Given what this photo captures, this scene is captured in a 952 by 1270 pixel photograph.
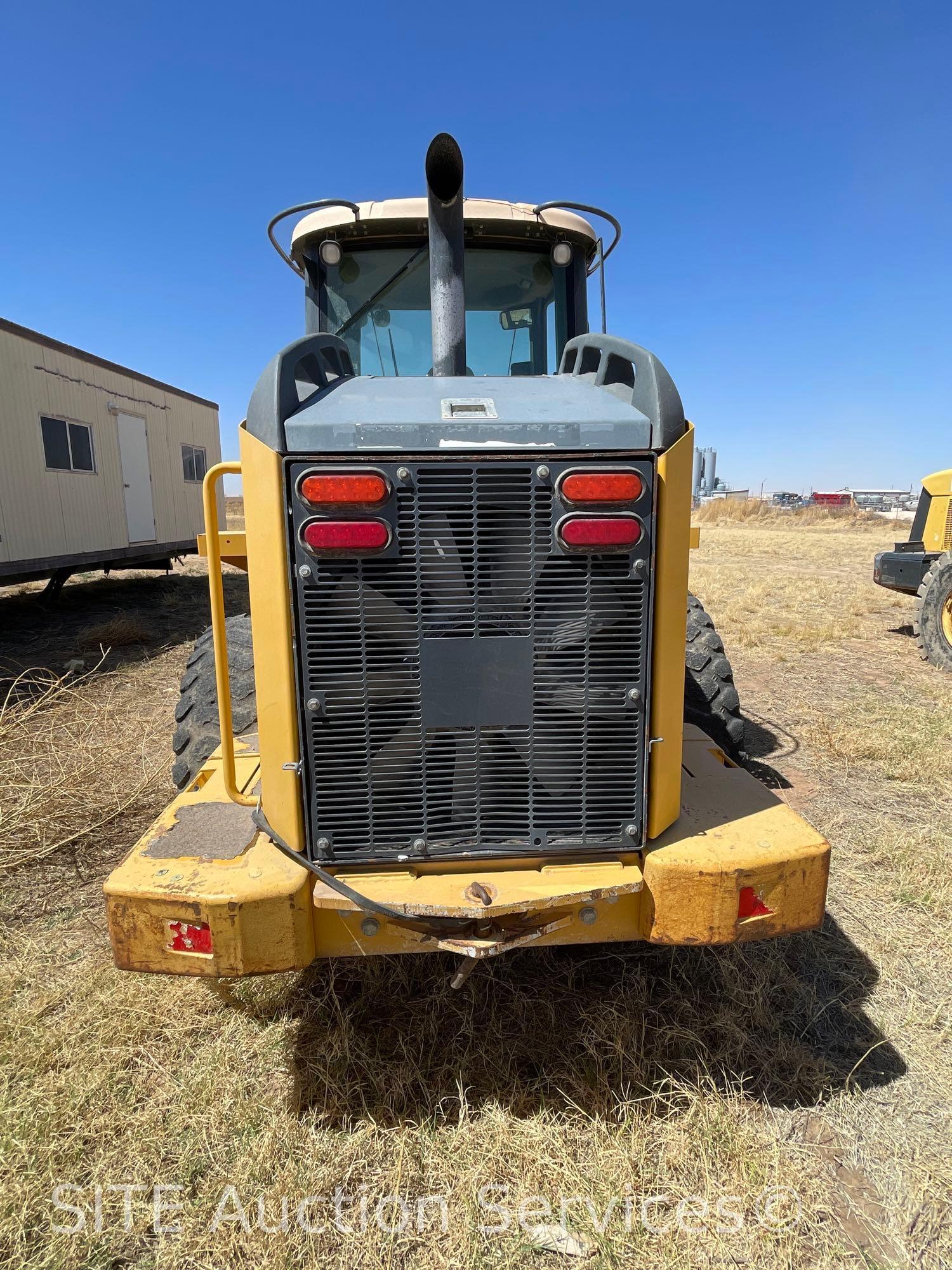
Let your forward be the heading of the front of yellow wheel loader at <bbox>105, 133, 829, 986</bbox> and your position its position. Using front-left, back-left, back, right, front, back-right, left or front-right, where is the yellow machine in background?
front-right

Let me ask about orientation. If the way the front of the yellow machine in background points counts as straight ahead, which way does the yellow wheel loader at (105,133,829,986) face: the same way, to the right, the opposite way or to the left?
to the left

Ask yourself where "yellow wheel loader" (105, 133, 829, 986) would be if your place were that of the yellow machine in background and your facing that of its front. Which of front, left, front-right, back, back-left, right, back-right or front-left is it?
back-right

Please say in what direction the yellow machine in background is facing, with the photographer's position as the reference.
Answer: facing away from the viewer and to the right of the viewer

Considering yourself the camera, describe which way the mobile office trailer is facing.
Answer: facing the viewer and to the right of the viewer

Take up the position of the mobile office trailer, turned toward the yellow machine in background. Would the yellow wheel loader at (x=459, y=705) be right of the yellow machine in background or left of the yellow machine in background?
right

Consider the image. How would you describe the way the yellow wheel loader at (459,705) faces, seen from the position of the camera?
facing away from the viewer

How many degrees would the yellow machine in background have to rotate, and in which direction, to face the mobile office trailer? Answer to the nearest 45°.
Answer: approximately 135° to its left

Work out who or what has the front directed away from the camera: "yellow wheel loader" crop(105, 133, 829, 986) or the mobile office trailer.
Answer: the yellow wheel loader

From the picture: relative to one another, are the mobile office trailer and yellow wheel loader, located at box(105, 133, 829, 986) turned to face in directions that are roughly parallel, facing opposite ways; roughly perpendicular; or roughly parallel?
roughly perpendicular

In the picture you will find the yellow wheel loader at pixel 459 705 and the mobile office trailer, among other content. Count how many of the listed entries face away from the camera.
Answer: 1
